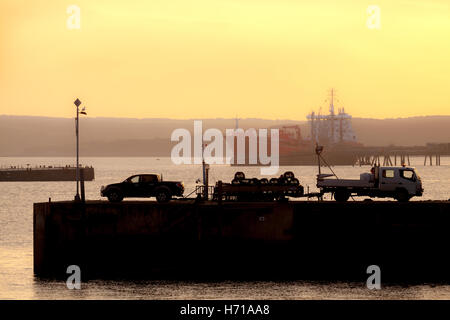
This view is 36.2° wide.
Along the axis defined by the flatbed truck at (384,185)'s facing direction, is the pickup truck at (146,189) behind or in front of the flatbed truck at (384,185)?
behind

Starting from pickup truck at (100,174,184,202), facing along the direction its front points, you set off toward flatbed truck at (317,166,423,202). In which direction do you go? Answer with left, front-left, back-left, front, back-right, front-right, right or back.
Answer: back

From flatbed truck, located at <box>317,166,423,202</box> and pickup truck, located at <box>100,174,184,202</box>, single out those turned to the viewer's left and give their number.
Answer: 1

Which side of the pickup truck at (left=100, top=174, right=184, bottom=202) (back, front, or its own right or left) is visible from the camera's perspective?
left

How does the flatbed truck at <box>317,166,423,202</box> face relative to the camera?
to the viewer's right

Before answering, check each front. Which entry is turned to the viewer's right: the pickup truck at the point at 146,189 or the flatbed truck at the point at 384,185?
the flatbed truck at the point at 384,185
